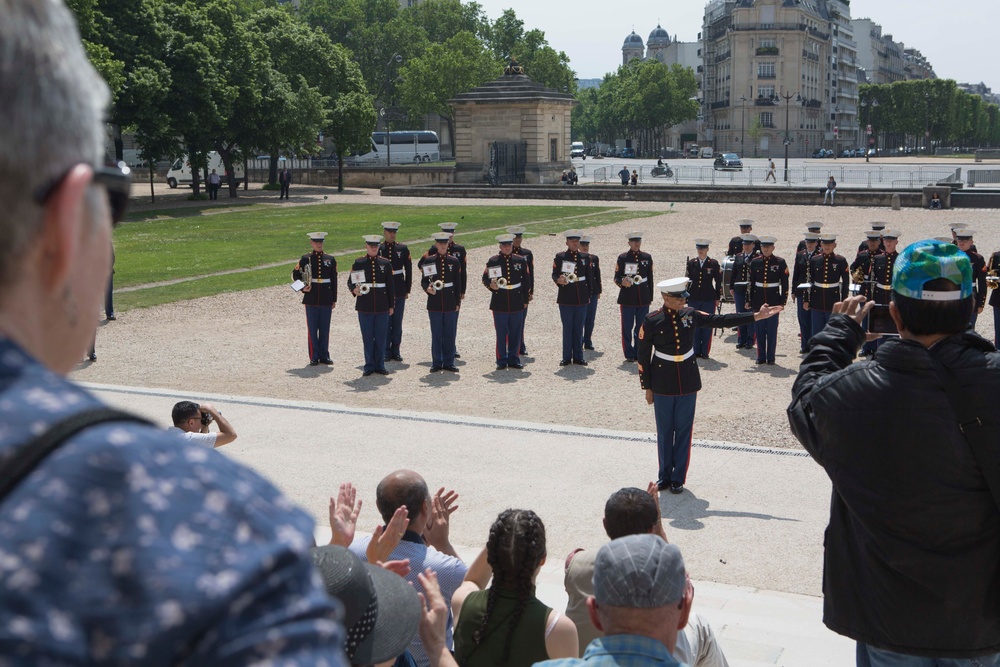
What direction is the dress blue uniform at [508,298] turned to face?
toward the camera

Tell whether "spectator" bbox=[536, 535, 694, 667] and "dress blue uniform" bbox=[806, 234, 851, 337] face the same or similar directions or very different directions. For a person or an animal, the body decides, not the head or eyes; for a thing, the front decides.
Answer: very different directions

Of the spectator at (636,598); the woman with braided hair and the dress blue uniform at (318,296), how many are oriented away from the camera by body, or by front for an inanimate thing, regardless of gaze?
2

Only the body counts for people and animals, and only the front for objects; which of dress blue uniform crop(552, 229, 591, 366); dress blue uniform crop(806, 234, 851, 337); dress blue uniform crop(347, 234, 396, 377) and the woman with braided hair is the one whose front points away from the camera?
the woman with braided hair

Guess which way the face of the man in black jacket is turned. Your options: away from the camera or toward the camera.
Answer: away from the camera

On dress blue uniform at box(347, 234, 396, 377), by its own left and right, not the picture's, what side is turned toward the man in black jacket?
front

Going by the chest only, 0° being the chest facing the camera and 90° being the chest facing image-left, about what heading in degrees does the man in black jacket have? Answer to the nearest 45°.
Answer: approximately 180°

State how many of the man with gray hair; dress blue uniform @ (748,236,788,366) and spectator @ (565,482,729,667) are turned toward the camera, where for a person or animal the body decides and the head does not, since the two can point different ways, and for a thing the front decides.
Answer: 1

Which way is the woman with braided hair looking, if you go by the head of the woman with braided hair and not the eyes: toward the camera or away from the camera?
away from the camera

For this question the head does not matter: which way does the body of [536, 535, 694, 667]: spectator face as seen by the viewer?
away from the camera

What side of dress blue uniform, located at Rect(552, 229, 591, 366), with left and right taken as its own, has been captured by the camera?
front

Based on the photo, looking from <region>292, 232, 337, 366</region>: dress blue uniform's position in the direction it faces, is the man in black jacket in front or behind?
in front

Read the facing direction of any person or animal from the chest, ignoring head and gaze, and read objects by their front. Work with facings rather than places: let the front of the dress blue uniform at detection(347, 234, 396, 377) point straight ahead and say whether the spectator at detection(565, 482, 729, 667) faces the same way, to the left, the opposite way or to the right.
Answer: the opposite way

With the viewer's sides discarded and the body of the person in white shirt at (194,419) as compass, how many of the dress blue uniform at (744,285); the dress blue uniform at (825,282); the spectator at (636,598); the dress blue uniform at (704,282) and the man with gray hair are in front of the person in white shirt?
3
